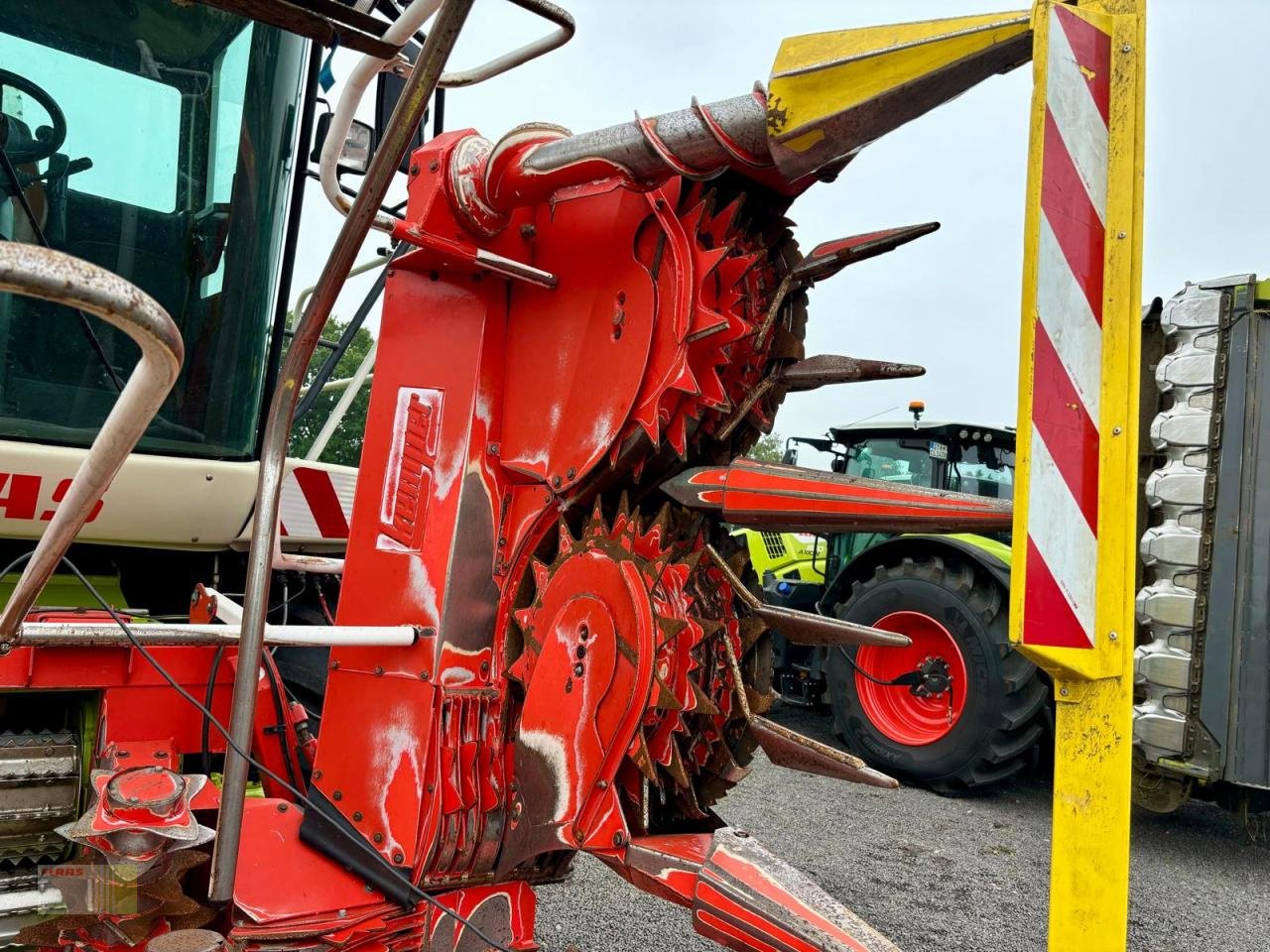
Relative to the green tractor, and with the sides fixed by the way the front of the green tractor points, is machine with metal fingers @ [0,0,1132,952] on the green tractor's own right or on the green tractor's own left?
on the green tractor's own left

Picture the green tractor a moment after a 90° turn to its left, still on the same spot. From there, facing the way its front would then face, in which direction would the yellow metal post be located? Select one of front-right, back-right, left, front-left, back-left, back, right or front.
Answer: front-left

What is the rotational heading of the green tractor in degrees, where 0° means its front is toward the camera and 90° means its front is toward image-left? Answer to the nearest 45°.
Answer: approximately 135°

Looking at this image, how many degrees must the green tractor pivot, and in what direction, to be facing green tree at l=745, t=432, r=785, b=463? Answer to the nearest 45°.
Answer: approximately 45° to its right

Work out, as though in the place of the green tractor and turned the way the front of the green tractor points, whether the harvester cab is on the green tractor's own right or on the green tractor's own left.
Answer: on the green tractor's own left
